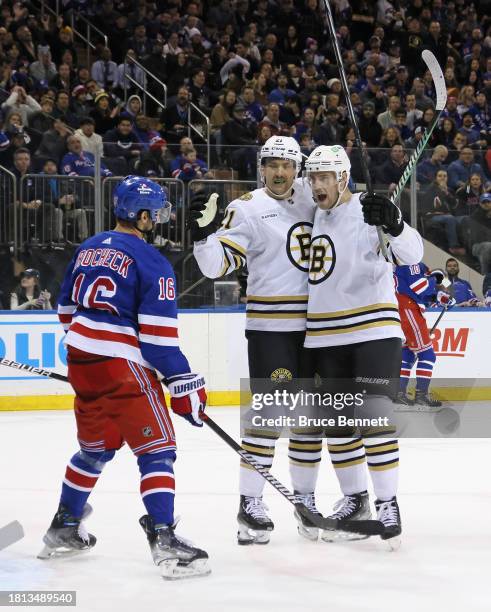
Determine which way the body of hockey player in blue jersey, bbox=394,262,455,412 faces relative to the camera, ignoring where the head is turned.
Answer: to the viewer's right

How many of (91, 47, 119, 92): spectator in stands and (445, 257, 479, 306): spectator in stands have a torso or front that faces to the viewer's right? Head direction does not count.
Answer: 0

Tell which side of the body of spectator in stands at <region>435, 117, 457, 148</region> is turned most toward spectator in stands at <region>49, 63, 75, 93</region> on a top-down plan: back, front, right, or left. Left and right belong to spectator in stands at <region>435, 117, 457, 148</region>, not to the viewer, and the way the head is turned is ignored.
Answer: right

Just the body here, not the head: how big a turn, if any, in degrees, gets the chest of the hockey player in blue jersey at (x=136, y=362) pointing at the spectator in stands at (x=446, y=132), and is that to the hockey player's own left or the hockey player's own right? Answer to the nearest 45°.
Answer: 0° — they already face them

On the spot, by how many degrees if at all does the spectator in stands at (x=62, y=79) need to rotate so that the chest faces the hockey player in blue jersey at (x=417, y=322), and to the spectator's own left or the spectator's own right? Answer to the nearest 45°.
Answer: approximately 45° to the spectator's own left

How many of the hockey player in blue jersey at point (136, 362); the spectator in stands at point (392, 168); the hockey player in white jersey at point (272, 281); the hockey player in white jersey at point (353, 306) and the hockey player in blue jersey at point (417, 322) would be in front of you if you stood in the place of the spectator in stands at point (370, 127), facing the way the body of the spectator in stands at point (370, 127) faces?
5

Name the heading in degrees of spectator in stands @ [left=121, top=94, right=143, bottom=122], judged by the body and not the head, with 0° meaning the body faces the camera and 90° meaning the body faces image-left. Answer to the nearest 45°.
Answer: approximately 0°

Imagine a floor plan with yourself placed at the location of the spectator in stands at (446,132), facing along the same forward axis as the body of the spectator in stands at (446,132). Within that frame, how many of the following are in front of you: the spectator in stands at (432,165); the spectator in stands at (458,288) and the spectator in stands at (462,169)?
3

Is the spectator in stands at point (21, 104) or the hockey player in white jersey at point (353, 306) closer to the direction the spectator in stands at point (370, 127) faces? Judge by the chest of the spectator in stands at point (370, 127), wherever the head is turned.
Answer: the hockey player in white jersey

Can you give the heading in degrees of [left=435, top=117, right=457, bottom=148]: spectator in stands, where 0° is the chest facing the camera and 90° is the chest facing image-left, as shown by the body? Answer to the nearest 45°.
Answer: approximately 0°

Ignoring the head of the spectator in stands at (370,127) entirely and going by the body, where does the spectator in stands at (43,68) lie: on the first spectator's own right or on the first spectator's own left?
on the first spectator's own right

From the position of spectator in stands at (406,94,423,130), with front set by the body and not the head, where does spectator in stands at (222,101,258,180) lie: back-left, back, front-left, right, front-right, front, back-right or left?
front-right

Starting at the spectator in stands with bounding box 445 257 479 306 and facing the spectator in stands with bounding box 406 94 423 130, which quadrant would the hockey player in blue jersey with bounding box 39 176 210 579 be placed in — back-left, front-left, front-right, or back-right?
back-left
